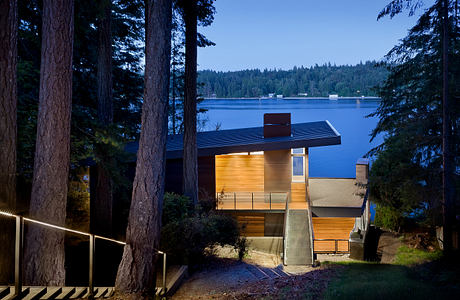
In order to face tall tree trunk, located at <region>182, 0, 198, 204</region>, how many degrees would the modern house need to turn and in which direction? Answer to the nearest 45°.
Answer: approximately 45° to its right

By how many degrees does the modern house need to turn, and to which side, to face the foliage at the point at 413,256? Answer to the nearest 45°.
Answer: approximately 45° to its left

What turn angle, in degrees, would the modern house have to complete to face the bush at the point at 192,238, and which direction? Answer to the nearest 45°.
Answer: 0° — it already faces it

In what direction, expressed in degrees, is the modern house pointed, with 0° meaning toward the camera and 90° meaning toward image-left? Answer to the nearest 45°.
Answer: approximately 0°

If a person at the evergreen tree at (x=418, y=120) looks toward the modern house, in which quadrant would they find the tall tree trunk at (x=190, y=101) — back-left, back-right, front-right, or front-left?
front-left

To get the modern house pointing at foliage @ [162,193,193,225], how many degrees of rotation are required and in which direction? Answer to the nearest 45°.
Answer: approximately 45° to its right

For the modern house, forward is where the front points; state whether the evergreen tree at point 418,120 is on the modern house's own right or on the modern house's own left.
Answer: on the modern house's own left

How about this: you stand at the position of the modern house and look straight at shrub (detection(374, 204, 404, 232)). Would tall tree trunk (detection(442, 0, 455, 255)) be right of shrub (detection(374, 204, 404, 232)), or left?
right
